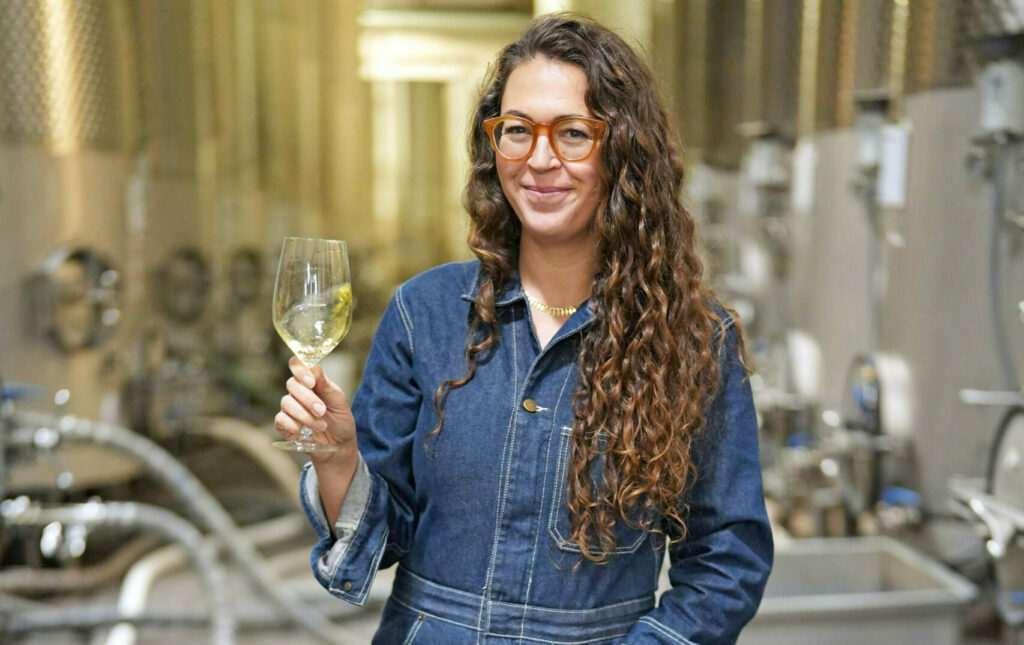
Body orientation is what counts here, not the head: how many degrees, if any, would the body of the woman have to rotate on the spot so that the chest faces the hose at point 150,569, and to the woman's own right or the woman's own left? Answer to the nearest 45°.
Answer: approximately 135° to the woman's own right

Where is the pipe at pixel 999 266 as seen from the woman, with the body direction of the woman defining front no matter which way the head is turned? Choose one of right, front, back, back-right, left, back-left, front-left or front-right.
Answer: back-left

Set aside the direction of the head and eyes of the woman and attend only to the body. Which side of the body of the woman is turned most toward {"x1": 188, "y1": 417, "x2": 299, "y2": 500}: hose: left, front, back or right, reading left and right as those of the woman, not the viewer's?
back

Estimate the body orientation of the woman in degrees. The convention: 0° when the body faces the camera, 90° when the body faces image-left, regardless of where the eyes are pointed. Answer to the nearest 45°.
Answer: approximately 0°

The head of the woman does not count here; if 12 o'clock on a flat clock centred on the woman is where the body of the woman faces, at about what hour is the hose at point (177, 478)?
The hose is roughly at 5 o'clock from the woman.

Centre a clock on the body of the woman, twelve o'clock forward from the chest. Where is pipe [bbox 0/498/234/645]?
The pipe is roughly at 5 o'clock from the woman.

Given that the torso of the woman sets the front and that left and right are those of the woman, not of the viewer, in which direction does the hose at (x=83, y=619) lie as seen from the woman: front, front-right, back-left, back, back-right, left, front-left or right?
back-right

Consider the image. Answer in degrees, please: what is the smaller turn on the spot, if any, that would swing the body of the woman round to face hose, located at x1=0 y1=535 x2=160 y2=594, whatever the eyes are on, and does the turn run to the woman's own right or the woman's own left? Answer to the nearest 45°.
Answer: approximately 135° to the woman's own right
